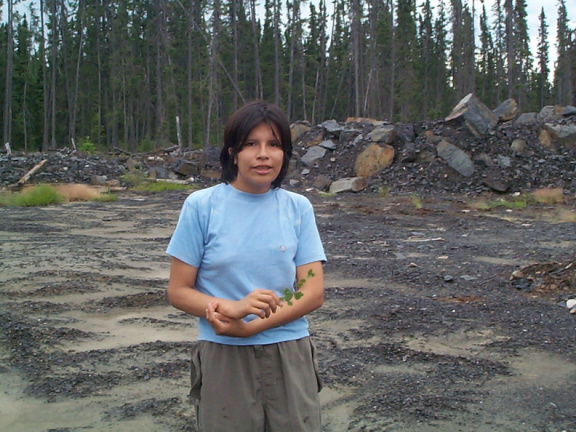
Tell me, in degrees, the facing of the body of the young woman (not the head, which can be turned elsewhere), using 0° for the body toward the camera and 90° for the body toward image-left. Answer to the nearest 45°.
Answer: approximately 0°

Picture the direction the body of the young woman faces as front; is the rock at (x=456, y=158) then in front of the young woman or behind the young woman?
behind

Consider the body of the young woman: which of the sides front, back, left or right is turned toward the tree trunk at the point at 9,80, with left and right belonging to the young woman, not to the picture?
back

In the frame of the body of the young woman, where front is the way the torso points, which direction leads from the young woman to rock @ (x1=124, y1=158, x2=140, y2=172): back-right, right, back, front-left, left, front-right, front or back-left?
back

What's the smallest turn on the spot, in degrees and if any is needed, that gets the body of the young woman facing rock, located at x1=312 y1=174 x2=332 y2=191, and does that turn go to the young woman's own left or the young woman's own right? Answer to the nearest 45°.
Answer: approximately 180°

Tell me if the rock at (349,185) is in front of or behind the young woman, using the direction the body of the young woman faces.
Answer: behind

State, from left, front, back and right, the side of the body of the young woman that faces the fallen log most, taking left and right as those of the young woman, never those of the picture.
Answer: back

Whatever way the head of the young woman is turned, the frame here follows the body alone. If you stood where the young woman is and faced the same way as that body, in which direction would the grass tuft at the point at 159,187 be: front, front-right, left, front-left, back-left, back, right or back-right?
back

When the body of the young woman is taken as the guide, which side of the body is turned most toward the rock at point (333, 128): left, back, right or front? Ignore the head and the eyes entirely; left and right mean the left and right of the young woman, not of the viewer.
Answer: back
